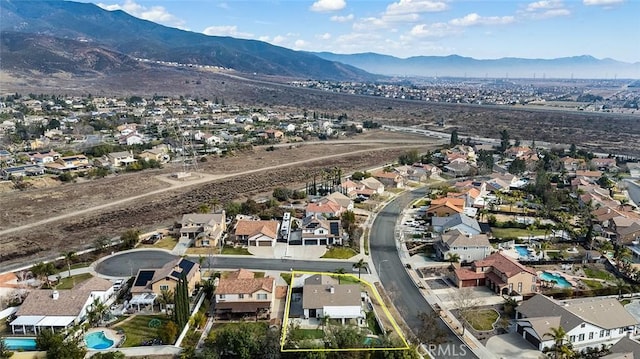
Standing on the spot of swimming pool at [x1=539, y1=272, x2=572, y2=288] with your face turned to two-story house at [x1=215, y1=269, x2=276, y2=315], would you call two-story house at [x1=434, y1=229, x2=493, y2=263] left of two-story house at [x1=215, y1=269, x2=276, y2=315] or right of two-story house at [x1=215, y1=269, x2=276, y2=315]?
right

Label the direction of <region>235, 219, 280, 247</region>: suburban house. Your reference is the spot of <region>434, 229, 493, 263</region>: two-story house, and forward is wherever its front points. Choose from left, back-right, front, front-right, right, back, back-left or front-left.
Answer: front

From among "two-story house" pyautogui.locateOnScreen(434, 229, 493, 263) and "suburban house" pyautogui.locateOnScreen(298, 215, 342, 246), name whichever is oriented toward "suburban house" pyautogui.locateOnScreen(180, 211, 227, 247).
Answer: the two-story house

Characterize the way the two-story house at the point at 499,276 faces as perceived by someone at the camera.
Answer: facing the viewer and to the left of the viewer

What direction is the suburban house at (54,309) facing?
away from the camera

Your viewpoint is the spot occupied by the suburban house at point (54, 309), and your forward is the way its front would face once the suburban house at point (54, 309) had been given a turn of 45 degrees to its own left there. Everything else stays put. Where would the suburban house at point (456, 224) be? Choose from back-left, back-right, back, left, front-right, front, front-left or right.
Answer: back-right

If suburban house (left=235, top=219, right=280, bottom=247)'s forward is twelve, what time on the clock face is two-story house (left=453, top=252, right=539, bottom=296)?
The two-story house is roughly at 10 o'clock from the suburban house.

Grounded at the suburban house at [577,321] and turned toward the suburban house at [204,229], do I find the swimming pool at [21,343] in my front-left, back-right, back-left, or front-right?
front-left

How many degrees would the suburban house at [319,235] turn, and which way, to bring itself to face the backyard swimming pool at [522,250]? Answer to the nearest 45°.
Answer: approximately 90° to its left

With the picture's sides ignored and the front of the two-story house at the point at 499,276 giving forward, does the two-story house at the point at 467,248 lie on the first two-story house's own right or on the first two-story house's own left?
on the first two-story house's own right

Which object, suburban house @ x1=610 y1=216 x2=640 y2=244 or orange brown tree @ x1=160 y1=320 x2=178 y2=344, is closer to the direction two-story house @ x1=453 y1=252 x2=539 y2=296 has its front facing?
the orange brown tree

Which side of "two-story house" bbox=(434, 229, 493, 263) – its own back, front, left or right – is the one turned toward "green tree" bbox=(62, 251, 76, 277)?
front

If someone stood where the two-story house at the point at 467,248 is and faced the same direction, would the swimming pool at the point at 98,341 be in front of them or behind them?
in front

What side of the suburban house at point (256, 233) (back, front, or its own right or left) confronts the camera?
front

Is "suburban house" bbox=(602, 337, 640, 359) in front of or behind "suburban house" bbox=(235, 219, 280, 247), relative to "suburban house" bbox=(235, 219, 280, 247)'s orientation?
in front

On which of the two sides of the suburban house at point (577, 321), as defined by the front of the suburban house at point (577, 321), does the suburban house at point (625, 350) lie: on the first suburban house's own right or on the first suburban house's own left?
on the first suburban house's own left
